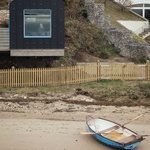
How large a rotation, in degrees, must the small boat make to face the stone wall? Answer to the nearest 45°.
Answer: approximately 45° to its right

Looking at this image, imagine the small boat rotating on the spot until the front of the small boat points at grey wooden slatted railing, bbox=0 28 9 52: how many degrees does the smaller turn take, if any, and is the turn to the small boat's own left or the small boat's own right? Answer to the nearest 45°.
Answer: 0° — it already faces it

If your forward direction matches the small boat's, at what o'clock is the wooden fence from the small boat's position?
The wooden fence is roughly at 1 o'clock from the small boat.

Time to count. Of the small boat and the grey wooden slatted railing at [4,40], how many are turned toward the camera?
1

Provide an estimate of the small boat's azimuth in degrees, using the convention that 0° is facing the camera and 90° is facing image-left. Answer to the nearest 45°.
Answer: approximately 135°

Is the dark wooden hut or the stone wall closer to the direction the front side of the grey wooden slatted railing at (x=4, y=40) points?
the dark wooden hut
